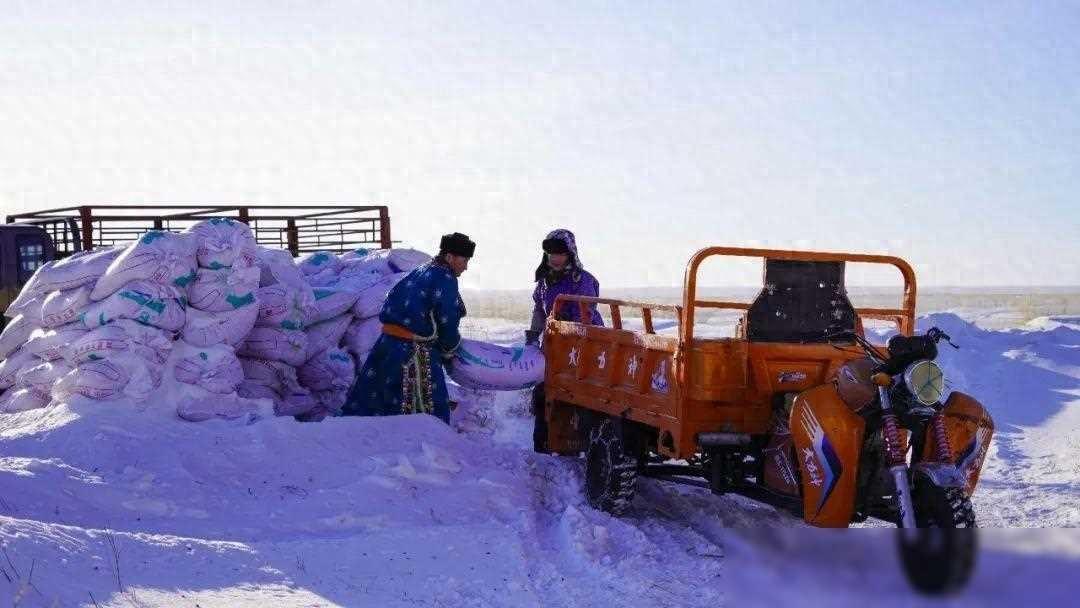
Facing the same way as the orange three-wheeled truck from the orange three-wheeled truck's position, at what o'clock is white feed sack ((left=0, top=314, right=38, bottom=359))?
The white feed sack is roughly at 5 o'clock from the orange three-wheeled truck.

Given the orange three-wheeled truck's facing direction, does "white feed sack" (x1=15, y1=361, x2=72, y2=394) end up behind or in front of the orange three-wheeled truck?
behind

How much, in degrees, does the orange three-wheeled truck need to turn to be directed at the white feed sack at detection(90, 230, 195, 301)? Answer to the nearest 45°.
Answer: approximately 135° to its right

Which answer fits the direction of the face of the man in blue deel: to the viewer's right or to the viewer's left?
to the viewer's right

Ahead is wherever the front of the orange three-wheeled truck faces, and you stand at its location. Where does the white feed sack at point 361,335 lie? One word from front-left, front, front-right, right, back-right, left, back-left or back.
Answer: back

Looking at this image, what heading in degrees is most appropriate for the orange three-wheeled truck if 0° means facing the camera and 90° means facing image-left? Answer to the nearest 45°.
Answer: approximately 315°

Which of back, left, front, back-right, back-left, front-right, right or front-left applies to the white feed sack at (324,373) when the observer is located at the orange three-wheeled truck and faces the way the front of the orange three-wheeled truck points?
back

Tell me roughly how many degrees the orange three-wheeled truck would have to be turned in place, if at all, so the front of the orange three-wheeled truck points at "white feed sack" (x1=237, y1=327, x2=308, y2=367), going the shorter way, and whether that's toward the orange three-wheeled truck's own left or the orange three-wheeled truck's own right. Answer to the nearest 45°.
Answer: approximately 180°

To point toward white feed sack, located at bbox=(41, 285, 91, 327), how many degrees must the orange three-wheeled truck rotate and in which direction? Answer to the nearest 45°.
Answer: approximately 135° to its right

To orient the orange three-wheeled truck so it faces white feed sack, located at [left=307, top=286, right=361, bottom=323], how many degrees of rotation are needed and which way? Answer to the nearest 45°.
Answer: approximately 180°

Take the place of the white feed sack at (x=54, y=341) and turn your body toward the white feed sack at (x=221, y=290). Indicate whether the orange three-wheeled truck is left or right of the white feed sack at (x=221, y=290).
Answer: right

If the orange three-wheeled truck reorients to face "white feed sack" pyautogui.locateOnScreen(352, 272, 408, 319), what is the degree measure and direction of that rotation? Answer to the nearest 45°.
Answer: approximately 180°

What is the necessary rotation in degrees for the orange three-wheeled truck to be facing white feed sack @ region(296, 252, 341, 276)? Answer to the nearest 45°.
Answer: approximately 180°

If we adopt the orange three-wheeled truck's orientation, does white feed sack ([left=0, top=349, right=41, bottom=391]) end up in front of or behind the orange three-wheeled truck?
behind

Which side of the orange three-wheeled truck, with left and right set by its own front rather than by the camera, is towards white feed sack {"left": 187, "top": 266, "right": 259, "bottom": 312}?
back
